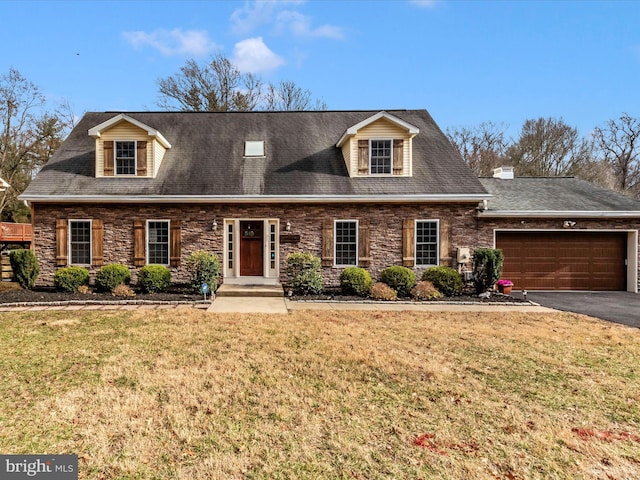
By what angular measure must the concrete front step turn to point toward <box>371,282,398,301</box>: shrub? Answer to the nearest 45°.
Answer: approximately 90° to its left

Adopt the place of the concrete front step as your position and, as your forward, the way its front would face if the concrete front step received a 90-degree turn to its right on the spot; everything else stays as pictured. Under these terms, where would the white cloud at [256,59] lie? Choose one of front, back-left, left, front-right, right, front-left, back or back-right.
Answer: right

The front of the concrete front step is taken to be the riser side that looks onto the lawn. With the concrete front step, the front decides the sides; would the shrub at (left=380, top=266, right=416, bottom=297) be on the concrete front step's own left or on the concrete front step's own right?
on the concrete front step's own left

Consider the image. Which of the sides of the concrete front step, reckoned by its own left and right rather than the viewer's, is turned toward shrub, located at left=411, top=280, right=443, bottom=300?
left

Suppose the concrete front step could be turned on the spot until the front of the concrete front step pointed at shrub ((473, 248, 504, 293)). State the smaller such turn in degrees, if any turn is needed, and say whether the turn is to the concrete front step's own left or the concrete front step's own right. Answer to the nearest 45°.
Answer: approximately 90° to the concrete front step's own left

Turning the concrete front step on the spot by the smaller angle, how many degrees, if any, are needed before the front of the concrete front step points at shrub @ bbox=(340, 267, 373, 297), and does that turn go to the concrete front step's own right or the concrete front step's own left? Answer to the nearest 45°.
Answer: approximately 90° to the concrete front step's own left

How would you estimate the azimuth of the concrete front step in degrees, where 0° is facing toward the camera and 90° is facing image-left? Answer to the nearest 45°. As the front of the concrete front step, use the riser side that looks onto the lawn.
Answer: approximately 0°

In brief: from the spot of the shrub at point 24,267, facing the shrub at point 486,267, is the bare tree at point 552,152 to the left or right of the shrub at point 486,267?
left

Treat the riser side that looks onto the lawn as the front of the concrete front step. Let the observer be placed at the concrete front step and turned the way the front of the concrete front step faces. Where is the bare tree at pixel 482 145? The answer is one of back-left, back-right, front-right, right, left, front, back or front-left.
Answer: back-left

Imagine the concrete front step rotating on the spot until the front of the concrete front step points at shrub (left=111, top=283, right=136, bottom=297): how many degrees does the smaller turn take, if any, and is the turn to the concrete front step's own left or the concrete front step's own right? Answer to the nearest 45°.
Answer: approximately 90° to the concrete front step's own right

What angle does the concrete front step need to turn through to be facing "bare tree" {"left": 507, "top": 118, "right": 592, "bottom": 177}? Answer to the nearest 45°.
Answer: approximately 135° to its left

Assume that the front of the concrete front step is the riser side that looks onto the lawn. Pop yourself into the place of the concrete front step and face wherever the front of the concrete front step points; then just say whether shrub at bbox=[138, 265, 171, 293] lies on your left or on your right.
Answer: on your right
